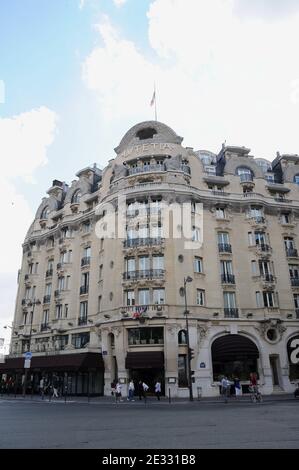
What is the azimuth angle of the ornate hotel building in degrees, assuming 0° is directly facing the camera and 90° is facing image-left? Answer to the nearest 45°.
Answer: approximately 0°
